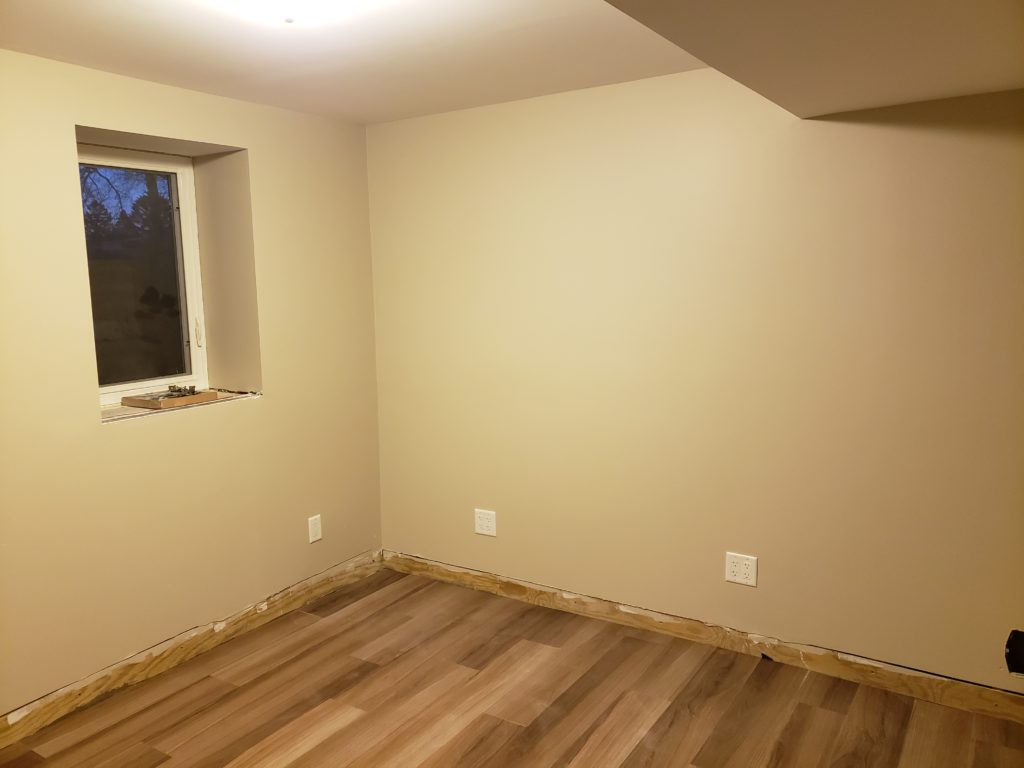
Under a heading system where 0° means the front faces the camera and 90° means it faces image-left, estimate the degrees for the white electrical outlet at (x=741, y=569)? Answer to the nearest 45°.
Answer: approximately 0°

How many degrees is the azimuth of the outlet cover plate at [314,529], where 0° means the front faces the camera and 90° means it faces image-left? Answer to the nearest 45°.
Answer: approximately 315°

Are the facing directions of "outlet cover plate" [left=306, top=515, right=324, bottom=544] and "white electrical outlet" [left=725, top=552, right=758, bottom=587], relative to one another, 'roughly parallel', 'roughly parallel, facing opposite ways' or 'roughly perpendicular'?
roughly perpendicular

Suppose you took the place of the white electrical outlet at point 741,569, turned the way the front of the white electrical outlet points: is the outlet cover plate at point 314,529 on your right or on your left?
on your right

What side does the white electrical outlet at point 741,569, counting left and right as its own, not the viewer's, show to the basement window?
right
